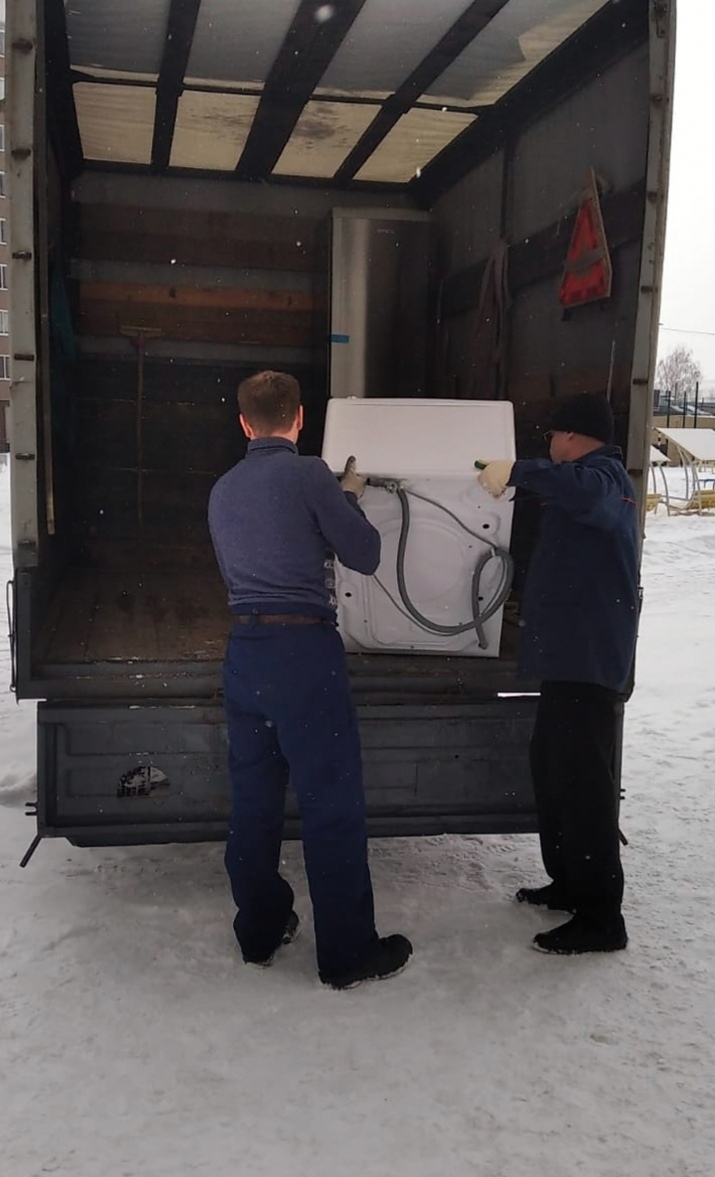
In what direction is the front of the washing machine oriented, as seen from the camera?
facing away from the viewer

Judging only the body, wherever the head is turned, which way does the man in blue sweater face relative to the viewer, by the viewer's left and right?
facing away from the viewer and to the right of the viewer

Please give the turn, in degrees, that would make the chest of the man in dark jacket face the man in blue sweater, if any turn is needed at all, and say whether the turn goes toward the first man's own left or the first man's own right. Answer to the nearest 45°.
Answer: approximately 45° to the first man's own left

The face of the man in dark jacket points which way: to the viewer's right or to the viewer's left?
to the viewer's left

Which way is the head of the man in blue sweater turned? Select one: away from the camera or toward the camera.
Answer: away from the camera

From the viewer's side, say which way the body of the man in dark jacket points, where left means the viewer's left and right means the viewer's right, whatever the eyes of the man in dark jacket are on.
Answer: facing to the left of the viewer
